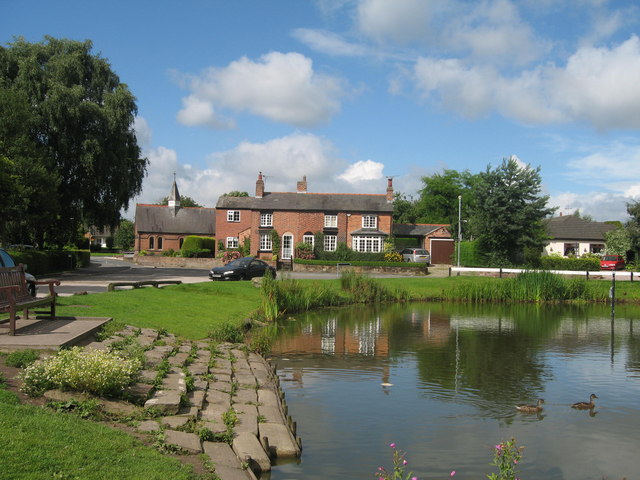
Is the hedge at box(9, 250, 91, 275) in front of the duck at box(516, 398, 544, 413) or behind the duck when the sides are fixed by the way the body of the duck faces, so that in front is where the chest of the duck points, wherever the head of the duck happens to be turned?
behind

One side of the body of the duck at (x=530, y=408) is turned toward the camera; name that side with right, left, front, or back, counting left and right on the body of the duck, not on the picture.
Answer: right

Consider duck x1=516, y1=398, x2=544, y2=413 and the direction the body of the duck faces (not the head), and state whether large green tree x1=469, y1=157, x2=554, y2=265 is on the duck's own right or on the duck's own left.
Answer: on the duck's own left

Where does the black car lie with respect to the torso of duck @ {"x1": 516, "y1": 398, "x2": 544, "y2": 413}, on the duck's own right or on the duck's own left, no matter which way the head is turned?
on the duck's own left

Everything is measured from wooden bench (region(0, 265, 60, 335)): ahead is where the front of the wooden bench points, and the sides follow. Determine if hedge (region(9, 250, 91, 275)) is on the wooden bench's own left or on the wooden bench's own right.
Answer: on the wooden bench's own left

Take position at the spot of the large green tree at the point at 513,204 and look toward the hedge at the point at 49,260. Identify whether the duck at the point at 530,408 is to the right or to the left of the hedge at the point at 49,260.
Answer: left

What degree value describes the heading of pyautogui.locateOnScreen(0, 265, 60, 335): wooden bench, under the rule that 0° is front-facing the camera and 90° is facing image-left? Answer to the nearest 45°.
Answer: approximately 315°

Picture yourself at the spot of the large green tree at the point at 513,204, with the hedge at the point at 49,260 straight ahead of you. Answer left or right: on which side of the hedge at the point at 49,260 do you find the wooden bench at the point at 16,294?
left

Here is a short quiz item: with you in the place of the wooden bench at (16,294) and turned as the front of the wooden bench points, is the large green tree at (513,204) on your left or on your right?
on your left

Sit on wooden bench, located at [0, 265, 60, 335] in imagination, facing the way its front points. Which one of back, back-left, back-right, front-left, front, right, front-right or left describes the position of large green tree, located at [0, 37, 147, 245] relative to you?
back-left
